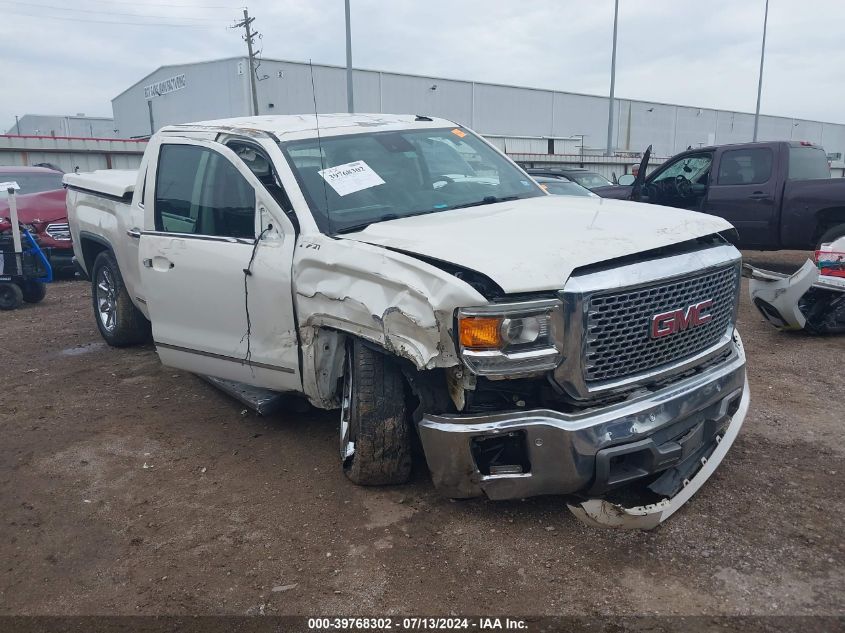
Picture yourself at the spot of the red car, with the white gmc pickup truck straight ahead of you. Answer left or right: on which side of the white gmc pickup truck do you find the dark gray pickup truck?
left

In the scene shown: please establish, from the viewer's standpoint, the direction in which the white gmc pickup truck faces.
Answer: facing the viewer and to the right of the viewer

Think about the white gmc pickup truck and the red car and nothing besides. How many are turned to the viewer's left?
0

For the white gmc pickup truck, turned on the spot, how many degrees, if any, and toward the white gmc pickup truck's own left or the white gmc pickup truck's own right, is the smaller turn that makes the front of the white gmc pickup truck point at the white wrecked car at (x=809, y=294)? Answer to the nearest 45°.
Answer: approximately 90° to the white gmc pickup truck's own left

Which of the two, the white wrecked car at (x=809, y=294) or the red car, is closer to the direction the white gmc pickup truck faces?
the white wrecked car

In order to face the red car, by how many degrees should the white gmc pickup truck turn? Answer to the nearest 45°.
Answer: approximately 180°

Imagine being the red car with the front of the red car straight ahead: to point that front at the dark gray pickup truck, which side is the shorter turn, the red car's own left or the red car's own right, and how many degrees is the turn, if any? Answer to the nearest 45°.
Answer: approximately 90° to the red car's own left

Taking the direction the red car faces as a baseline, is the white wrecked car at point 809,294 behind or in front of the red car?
in front

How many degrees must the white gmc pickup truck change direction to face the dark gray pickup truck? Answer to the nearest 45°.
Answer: approximately 90° to its left

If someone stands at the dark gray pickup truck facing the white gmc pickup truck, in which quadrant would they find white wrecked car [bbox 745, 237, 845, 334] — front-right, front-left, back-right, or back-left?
front-left
